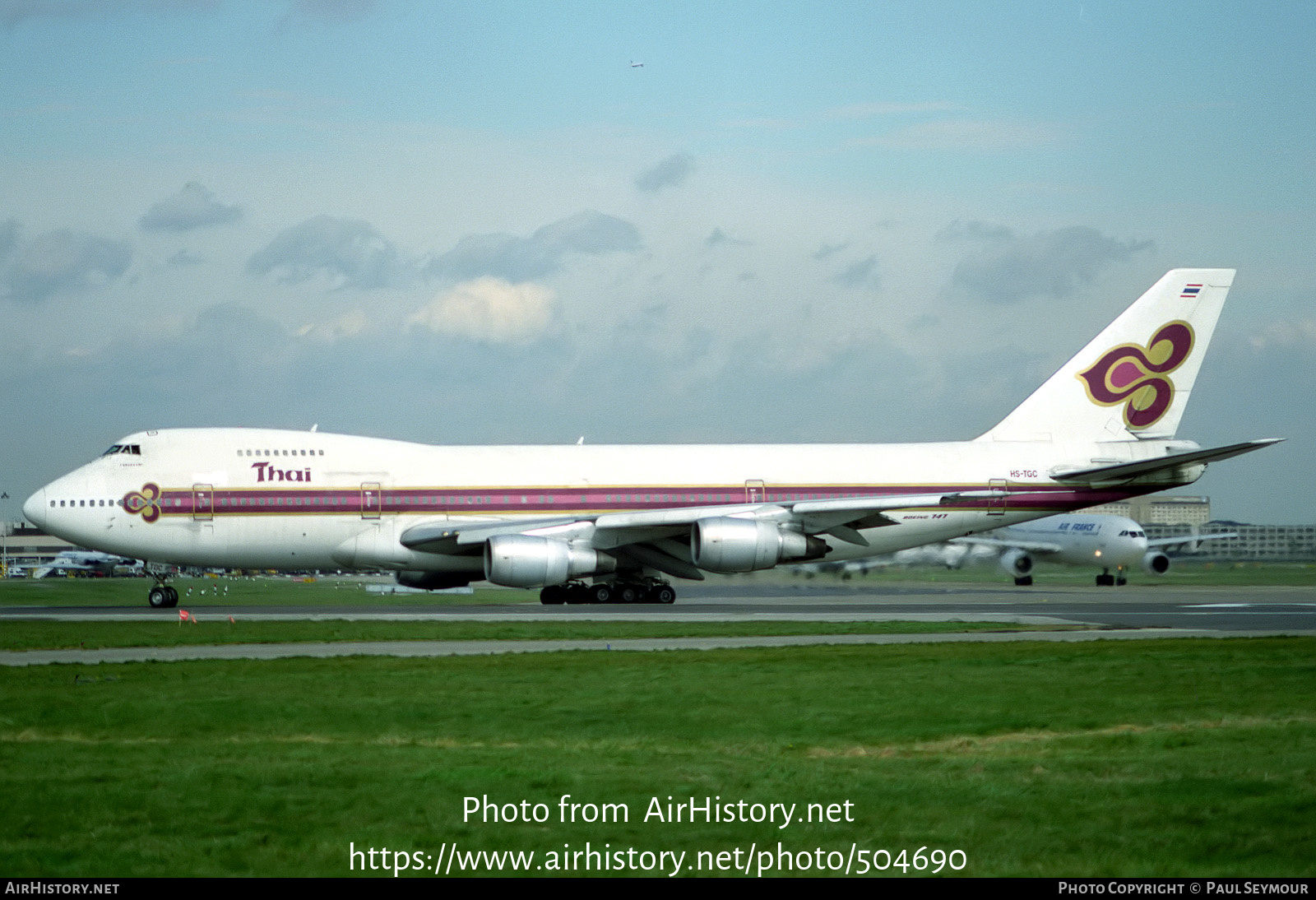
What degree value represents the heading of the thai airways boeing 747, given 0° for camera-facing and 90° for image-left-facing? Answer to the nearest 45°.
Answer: approximately 90°
